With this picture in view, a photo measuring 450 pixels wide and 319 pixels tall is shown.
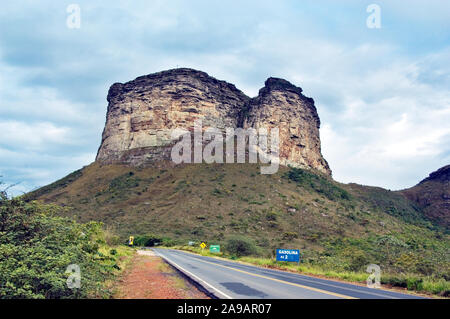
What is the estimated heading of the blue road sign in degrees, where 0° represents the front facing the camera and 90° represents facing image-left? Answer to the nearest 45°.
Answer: approximately 0°

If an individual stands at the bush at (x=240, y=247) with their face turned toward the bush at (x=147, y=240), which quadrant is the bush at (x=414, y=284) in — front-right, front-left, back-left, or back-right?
back-left

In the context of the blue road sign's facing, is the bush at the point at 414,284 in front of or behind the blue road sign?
in front

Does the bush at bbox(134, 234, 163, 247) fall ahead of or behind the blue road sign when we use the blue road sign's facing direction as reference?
behind
